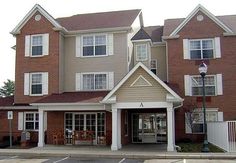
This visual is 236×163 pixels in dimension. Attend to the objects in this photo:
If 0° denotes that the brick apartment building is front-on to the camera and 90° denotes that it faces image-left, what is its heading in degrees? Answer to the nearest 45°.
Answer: approximately 0°
